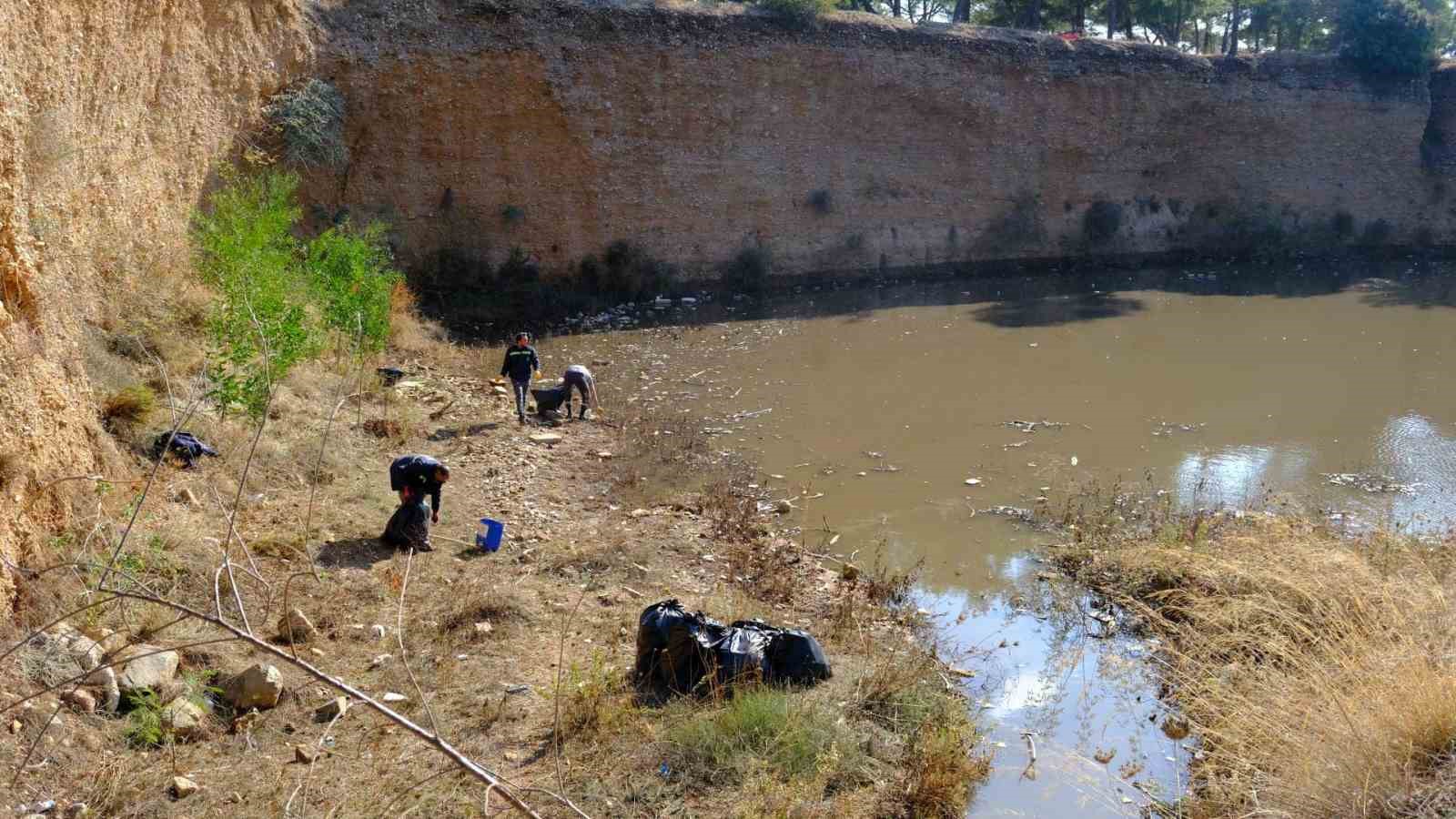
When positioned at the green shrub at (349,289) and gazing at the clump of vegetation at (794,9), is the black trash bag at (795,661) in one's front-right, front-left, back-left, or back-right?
back-right

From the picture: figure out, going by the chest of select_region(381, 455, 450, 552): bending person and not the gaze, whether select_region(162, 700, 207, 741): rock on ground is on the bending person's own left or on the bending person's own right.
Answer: on the bending person's own right

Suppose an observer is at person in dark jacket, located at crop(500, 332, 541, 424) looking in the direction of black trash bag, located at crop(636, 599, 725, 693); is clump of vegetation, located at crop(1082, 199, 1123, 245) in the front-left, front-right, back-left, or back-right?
back-left

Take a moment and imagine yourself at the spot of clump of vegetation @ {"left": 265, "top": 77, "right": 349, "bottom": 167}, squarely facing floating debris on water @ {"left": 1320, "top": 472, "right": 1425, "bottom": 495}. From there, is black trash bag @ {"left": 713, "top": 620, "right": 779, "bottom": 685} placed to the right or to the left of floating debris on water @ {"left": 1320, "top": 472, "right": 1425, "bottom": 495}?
right

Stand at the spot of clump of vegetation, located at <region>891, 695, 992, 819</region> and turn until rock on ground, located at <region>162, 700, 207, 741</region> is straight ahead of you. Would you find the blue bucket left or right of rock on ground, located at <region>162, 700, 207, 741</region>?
right

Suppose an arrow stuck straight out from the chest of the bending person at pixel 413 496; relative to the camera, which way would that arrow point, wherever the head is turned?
to the viewer's right

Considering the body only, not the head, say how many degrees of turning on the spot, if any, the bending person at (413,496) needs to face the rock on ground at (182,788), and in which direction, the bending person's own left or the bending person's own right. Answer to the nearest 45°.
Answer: approximately 90° to the bending person's own right

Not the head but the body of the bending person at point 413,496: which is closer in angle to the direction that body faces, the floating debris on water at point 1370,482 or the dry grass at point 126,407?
the floating debris on water

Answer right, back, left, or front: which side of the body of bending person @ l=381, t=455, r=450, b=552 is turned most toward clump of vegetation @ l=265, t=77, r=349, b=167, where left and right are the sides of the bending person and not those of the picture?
left

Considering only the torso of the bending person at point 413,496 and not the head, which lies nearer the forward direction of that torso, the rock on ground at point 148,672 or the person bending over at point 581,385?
the person bending over

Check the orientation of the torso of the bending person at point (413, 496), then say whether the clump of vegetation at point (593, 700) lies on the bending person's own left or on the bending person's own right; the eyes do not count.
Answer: on the bending person's own right

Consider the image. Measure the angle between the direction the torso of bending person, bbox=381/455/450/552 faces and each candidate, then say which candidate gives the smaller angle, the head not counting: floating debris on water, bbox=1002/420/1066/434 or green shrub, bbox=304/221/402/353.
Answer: the floating debris on water

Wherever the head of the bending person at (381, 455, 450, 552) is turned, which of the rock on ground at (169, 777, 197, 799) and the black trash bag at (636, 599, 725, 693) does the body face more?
the black trash bag

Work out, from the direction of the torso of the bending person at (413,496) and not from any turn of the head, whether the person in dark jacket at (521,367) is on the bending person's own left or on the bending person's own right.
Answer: on the bending person's own left
